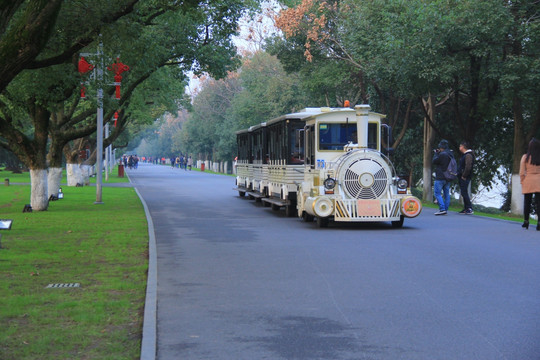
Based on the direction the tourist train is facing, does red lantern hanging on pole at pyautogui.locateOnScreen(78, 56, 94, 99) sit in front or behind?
behind

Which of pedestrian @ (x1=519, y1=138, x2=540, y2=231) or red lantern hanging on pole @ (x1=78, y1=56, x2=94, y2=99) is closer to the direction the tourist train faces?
the pedestrian
